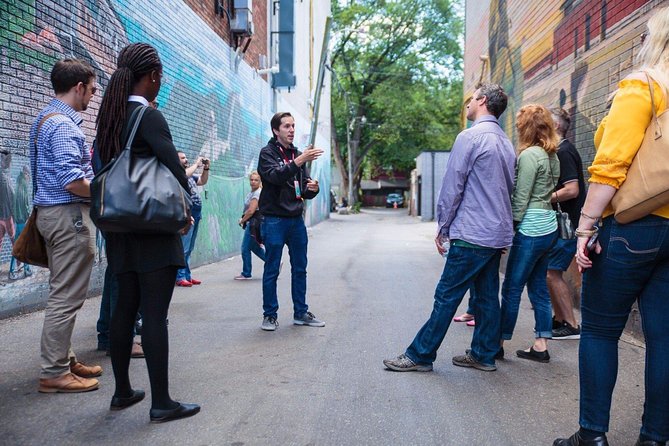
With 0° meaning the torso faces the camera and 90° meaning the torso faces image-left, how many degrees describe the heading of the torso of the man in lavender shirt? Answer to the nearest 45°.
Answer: approximately 135°

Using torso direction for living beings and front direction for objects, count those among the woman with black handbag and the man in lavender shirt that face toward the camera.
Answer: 0

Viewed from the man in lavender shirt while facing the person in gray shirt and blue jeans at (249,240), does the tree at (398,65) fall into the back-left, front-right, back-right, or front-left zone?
front-right

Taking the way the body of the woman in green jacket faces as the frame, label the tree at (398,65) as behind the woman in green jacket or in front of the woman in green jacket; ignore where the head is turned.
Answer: in front

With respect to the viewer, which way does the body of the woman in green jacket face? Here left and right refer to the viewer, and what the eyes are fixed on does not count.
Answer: facing away from the viewer and to the left of the viewer

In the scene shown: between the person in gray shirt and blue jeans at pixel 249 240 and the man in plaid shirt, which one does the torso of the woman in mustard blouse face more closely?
the person in gray shirt and blue jeans

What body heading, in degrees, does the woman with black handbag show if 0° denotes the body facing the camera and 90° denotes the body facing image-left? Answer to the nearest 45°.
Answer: approximately 225°

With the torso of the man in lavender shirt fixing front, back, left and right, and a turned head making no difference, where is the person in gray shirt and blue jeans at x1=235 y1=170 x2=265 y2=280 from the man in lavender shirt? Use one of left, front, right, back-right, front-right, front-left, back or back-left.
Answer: front

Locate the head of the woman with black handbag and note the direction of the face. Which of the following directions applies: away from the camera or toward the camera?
away from the camera

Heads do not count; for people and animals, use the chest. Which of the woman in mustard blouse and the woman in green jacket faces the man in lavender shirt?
the woman in mustard blouse

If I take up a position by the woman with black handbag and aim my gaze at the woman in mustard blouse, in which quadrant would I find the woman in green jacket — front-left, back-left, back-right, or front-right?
front-left

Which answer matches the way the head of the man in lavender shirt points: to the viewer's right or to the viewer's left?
to the viewer's left

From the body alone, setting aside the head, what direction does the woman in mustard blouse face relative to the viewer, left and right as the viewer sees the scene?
facing away from the viewer and to the left of the viewer

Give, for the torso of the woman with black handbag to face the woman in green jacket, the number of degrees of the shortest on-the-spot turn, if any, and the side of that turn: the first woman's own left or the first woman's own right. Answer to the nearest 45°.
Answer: approximately 45° to the first woman's own right
